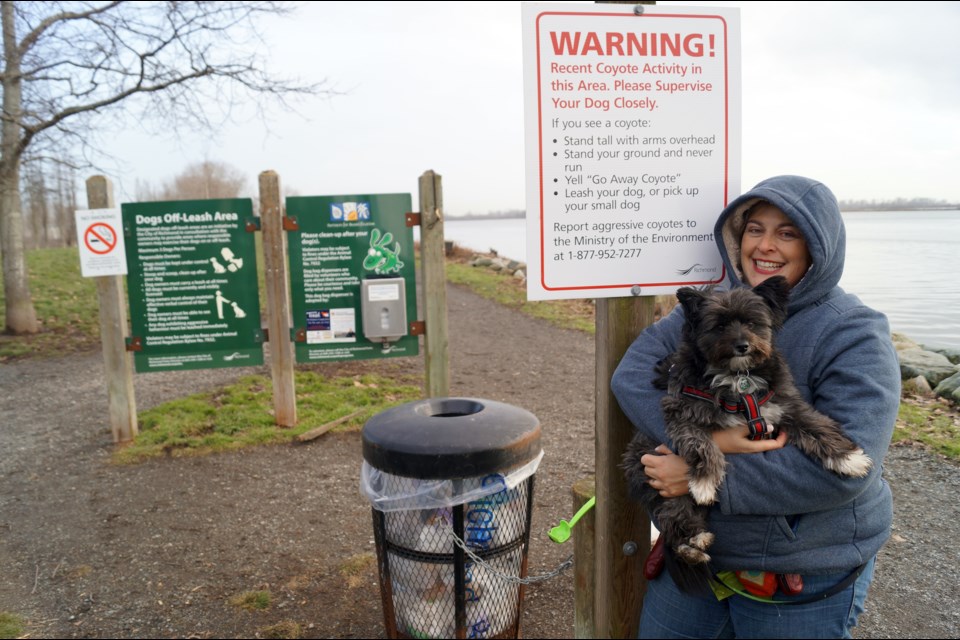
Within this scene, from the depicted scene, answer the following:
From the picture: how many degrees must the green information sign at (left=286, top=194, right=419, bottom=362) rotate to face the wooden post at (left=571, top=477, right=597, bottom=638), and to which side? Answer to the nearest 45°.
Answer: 0° — it already faces it

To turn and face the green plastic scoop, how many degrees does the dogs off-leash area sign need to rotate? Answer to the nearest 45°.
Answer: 0° — it already faces it

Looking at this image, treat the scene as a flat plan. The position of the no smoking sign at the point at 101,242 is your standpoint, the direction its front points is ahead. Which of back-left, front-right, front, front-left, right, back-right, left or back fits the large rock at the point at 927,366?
front-left

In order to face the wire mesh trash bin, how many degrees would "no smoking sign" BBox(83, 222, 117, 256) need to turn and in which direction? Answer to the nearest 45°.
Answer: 0° — it already faces it

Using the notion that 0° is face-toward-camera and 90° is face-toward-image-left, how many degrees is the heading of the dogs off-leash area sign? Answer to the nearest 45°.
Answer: approximately 0°

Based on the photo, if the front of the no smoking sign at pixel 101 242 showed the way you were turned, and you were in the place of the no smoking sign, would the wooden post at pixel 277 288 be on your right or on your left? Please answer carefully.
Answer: on your left

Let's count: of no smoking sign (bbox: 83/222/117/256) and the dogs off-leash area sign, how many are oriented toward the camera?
2

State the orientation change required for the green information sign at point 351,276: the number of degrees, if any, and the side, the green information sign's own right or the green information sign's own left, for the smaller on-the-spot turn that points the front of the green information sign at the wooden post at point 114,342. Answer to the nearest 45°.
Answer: approximately 90° to the green information sign's own right

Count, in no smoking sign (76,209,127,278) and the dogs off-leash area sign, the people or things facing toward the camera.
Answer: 2

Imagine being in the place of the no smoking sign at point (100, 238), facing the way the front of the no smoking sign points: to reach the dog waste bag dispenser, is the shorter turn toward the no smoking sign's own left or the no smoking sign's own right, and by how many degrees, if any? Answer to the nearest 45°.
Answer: approximately 45° to the no smoking sign's own left
